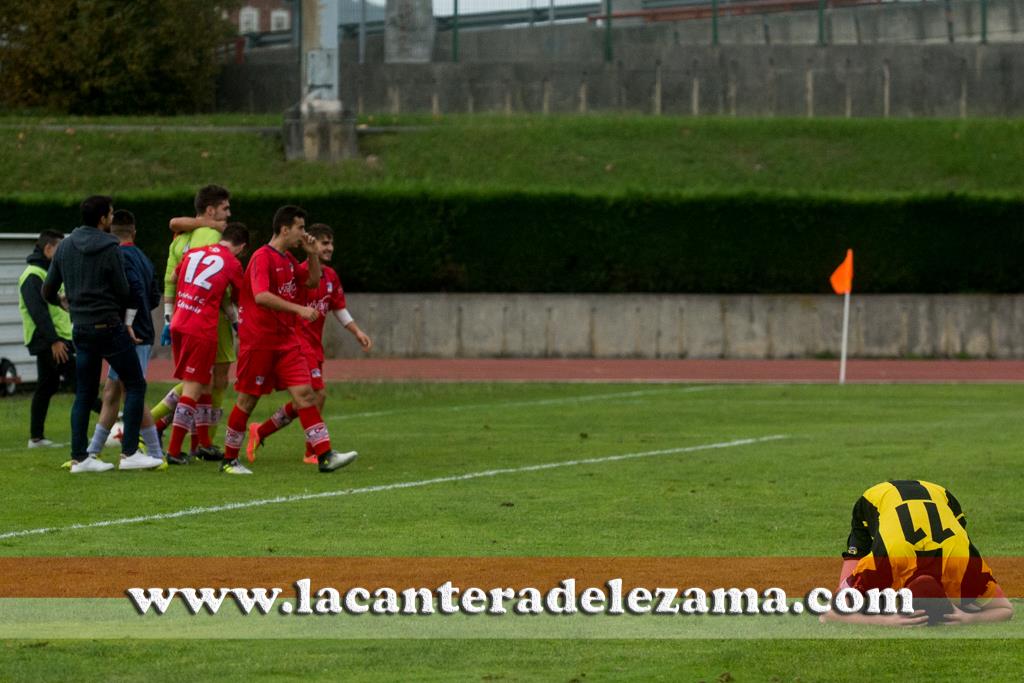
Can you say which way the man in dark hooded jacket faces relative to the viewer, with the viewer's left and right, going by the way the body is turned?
facing away from the viewer and to the right of the viewer

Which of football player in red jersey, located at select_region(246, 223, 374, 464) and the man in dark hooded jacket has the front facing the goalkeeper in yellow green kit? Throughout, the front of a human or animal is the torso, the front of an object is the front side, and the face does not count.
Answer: the man in dark hooded jacket

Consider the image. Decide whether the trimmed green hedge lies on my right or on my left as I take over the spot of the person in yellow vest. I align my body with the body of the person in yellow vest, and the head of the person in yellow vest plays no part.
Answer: on my left

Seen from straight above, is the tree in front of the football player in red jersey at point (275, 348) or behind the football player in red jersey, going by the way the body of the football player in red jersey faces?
behind

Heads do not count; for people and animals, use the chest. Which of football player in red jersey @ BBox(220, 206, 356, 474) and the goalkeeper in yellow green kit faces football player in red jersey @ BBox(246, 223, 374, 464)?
the goalkeeper in yellow green kit

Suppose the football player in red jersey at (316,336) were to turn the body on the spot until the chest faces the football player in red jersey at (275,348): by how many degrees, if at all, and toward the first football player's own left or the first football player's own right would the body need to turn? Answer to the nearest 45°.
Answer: approximately 45° to the first football player's own right

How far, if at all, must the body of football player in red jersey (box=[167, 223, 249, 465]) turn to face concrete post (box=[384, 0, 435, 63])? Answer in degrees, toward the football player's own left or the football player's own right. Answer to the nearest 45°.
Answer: approximately 45° to the football player's own left
